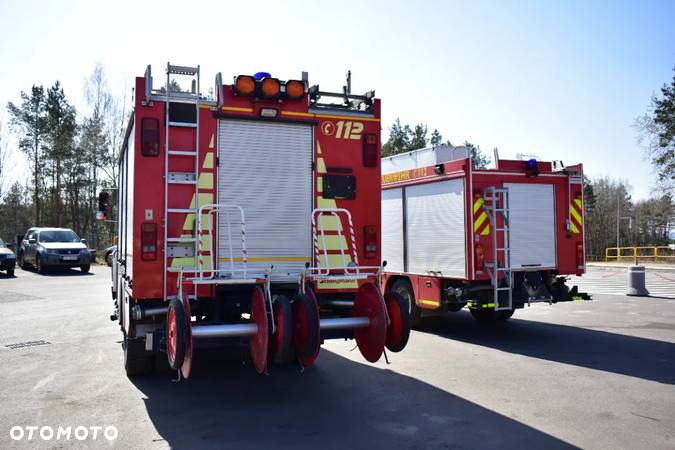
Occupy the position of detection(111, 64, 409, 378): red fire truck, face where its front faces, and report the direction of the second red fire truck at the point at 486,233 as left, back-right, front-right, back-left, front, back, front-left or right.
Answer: front-right

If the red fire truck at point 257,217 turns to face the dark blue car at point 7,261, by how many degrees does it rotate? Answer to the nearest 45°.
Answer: approximately 45° to its left

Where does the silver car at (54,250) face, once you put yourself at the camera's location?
facing the viewer and to the right of the viewer

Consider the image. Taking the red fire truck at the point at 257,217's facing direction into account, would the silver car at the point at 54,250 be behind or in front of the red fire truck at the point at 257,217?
in front

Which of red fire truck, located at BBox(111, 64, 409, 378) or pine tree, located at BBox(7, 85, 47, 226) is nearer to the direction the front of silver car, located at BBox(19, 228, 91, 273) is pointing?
the red fire truck

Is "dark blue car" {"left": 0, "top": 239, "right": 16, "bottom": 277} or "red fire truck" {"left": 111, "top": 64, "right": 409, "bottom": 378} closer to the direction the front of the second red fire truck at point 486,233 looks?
the dark blue car

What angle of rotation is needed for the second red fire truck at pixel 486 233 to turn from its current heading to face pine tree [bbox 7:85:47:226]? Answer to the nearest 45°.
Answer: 0° — it already faces it

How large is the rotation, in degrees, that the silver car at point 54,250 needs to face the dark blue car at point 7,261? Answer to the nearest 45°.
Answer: approximately 90° to its right

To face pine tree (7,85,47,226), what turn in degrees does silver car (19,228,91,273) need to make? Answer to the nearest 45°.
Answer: approximately 135° to its left

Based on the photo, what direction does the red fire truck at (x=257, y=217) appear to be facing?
away from the camera

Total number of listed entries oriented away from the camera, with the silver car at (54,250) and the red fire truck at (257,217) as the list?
1

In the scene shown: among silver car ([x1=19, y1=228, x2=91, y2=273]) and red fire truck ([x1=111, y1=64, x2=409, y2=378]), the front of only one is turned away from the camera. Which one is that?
the red fire truck

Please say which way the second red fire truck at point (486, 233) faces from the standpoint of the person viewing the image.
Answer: facing away from the viewer and to the left of the viewer
